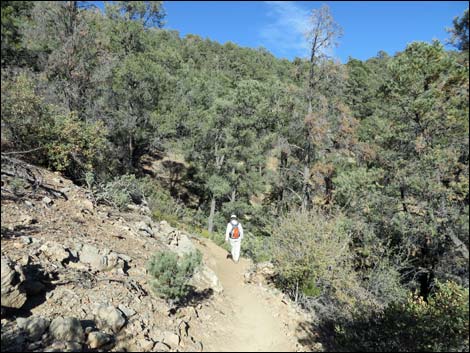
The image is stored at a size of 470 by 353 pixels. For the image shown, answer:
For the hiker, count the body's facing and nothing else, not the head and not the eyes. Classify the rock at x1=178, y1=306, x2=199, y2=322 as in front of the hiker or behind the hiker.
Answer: behind

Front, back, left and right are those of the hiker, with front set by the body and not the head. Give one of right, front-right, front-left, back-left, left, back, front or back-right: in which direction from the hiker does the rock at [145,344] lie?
back

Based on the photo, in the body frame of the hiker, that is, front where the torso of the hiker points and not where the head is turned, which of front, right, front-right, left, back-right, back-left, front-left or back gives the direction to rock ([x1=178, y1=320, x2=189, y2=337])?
back

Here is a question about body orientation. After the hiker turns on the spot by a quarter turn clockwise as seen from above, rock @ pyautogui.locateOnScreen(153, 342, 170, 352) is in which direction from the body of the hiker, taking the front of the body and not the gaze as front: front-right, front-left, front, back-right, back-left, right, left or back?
right

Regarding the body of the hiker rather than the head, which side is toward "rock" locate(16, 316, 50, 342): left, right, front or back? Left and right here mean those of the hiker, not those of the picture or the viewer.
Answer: back

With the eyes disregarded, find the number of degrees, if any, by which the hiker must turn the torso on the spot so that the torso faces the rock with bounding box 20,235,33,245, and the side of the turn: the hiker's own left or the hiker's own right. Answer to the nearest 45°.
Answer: approximately 135° to the hiker's own left

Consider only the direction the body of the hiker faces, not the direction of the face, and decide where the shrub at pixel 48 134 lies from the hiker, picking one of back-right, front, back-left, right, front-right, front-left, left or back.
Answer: left

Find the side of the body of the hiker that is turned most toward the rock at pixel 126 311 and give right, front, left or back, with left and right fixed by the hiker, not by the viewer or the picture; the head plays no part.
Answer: back

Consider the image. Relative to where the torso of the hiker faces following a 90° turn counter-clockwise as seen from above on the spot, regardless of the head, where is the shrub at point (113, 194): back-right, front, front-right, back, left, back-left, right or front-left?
front

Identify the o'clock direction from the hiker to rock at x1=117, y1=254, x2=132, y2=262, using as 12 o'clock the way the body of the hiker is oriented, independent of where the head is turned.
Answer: The rock is roughly at 7 o'clock from the hiker.

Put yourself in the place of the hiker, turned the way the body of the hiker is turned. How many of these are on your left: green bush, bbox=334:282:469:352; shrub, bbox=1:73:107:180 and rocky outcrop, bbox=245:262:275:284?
1

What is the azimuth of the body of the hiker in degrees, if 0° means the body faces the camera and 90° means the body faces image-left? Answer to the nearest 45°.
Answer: approximately 180°

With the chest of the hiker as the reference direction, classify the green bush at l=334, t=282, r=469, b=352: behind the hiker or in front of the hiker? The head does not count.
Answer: behind

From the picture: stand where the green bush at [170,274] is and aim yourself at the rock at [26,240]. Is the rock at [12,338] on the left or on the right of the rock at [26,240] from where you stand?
left
